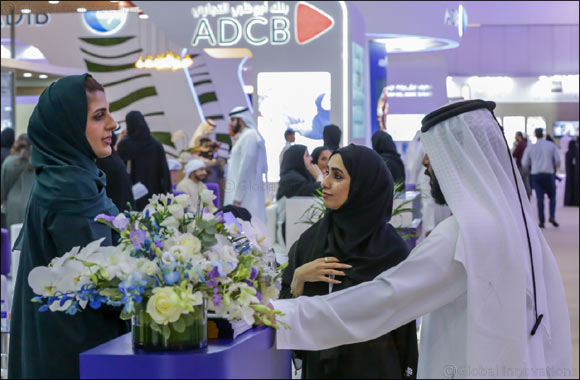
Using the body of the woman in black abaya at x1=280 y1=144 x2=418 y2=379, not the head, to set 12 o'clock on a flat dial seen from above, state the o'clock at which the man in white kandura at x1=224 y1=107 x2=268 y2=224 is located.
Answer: The man in white kandura is roughly at 4 o'clock from the woman in black abaya.

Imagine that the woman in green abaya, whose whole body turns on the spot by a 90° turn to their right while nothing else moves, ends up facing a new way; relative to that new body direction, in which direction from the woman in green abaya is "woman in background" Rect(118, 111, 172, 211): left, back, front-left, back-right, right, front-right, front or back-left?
back

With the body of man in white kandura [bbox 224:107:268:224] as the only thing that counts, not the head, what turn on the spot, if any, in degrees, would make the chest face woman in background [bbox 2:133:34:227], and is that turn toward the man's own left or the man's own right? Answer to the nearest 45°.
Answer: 0° — they already face them

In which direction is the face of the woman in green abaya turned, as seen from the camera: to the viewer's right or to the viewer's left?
to the viewer's right

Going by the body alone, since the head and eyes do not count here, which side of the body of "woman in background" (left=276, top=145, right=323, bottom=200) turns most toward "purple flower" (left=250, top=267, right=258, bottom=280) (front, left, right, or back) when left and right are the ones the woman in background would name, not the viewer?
right

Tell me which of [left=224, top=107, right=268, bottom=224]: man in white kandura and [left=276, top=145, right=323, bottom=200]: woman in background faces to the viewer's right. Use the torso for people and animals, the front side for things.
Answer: the woman in background

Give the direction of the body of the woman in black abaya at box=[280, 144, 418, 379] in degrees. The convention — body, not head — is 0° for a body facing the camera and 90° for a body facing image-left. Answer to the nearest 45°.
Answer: approximately 45°

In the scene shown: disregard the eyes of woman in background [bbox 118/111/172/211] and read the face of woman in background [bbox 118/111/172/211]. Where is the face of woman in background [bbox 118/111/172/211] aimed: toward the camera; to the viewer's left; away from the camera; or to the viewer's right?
away from the camera

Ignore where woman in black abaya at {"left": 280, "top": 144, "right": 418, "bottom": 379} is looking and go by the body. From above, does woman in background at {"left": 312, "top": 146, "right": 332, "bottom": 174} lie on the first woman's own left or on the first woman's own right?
on the first woman's own right

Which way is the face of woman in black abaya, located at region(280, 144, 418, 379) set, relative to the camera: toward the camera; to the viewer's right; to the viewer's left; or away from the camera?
to the viewer's left
